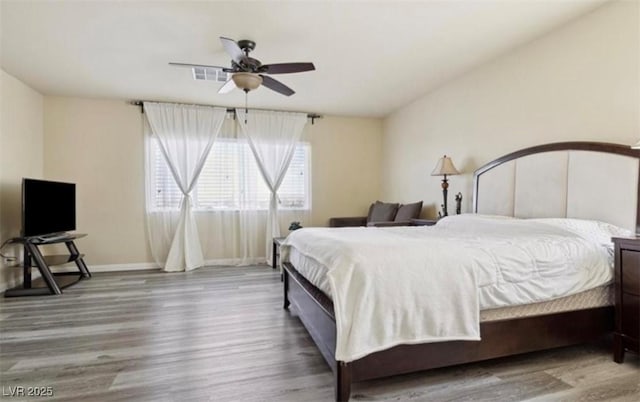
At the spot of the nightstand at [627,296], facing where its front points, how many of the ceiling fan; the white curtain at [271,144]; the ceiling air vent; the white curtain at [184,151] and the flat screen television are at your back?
0

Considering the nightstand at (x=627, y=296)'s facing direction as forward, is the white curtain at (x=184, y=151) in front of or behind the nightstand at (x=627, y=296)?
in front

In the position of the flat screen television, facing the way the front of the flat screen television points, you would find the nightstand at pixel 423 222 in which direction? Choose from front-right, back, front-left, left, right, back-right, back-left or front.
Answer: front

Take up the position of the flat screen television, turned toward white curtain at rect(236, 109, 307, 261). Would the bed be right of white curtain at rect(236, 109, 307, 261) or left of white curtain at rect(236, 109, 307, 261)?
right

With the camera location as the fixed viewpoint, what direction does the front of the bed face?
facing the viewer and to the left of the viewer

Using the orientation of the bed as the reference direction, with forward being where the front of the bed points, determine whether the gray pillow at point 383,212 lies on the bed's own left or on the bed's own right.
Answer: on the bed's own right

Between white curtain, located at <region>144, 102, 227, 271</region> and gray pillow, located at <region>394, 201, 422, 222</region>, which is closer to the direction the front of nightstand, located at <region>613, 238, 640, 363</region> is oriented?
the white curtain

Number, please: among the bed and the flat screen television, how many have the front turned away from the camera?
0

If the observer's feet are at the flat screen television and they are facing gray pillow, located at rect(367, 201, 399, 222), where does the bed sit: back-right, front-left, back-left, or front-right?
front-right

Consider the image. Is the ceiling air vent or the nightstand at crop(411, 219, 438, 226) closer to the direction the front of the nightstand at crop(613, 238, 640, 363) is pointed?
the ceiling air vent

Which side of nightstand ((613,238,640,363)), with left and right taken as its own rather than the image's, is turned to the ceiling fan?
front

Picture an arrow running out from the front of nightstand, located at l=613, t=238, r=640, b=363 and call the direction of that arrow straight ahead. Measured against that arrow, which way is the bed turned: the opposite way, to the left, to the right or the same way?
the same way

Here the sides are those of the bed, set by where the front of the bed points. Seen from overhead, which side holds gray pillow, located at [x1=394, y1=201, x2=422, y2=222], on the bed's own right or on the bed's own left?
on the bed's own right

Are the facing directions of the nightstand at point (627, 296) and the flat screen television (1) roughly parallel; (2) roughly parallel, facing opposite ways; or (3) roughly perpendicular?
roughly parallel, facing opposite ways

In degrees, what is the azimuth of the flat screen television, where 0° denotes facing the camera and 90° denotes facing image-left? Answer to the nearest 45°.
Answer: approximately 315°

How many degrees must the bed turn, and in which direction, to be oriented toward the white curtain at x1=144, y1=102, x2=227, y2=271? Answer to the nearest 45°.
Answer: approximately 45° to its right
